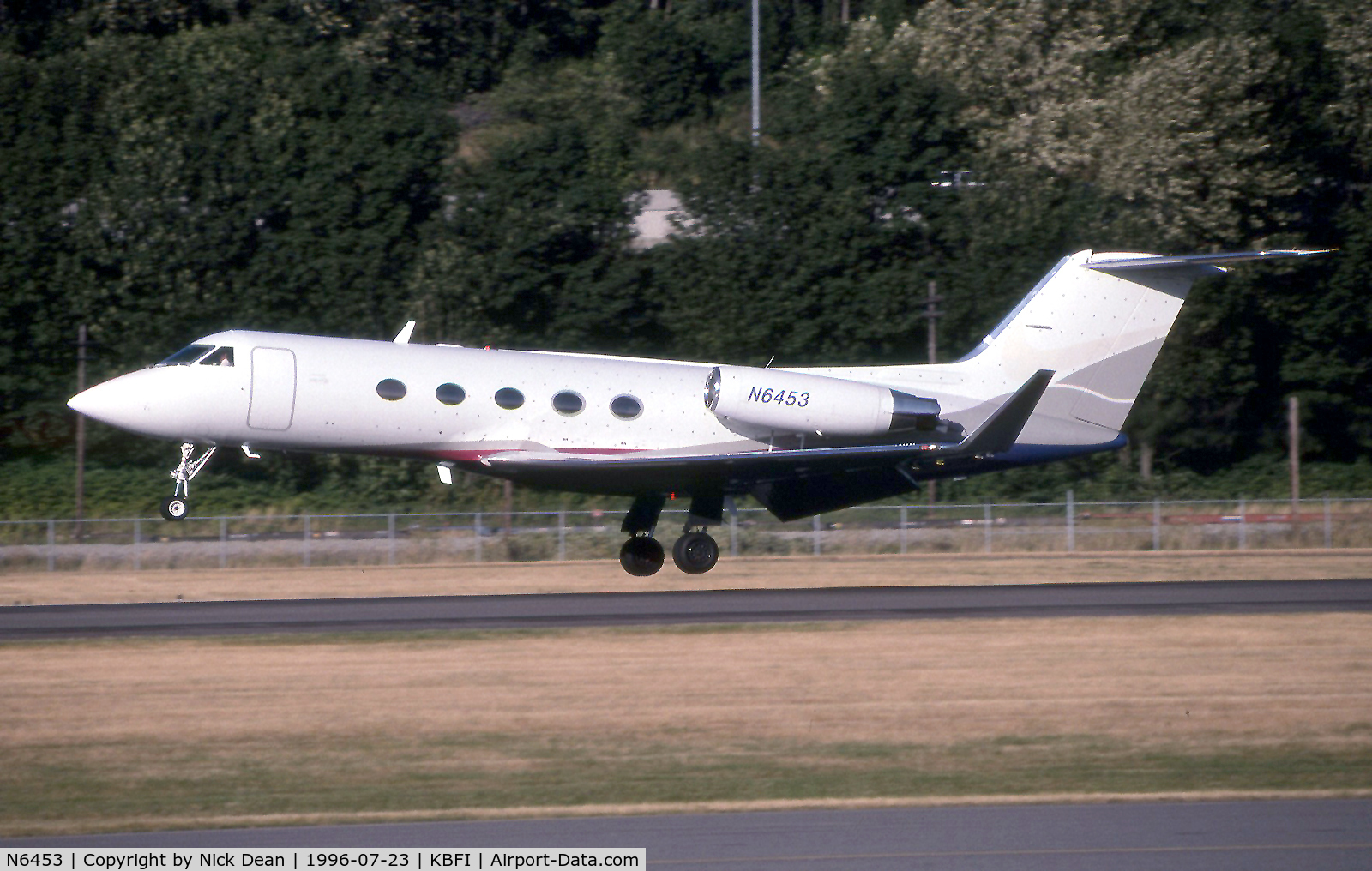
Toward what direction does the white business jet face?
to the viewer's left

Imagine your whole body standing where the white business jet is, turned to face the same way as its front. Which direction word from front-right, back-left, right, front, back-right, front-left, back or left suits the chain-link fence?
right
